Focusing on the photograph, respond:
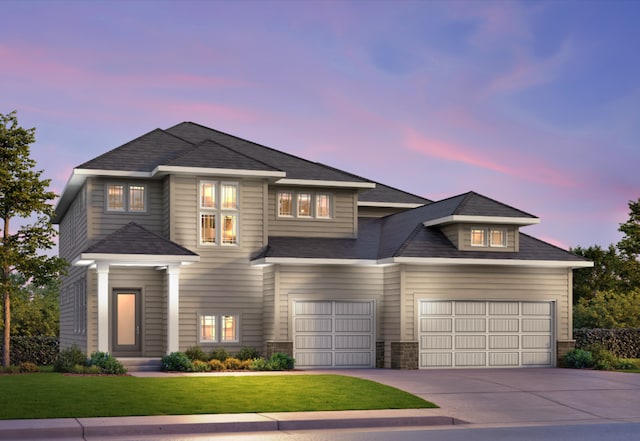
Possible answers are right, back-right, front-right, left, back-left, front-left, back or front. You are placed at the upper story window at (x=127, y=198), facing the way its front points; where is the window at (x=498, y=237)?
left

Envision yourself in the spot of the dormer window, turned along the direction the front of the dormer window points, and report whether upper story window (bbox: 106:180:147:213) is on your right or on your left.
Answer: on your right

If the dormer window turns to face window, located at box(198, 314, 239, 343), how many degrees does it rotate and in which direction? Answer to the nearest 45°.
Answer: approximately 90° to its right

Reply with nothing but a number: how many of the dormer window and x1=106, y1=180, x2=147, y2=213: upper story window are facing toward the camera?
2

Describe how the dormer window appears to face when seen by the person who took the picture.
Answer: facing the viewer

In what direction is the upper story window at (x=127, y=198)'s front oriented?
toward the camera

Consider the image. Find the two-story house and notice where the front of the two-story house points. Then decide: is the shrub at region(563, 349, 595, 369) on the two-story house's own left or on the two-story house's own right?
on the two-story house's own left

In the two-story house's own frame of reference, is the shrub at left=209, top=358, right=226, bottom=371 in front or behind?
in front

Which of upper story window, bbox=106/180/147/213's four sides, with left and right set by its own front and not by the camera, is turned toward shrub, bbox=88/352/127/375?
front

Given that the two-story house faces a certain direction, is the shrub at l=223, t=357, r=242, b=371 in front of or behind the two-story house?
in front

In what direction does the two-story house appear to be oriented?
toward the camera

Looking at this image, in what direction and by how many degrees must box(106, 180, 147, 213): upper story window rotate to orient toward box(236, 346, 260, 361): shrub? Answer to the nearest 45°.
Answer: approximately 45° to its left
